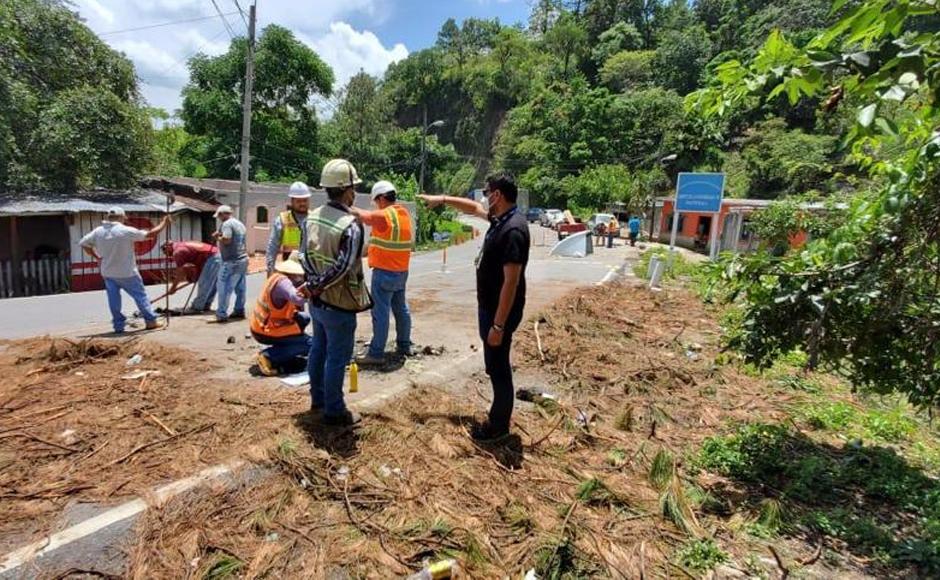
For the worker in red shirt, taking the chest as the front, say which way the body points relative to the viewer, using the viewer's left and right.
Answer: facing to the left of the viewer

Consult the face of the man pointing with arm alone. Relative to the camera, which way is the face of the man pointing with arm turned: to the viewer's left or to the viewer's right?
to the viewer's left

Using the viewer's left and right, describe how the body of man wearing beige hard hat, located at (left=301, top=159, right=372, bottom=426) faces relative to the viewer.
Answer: facing away from the viewer and to the right of the viewer

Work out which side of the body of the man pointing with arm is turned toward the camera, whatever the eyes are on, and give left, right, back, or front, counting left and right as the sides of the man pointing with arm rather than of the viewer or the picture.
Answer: left

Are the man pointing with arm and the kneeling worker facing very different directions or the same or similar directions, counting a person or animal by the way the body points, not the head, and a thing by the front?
very different directions

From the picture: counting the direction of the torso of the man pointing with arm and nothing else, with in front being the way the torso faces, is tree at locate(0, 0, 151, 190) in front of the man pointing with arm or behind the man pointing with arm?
in front

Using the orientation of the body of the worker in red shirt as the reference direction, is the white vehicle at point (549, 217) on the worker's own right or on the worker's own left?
on the worker's own right

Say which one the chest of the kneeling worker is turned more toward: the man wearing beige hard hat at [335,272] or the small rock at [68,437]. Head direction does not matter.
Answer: the man wearing beige hard hat

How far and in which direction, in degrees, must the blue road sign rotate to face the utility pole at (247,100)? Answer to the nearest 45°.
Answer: approximately 90° to its right

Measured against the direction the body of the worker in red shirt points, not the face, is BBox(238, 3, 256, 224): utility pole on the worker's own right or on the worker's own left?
on the worker's own right
